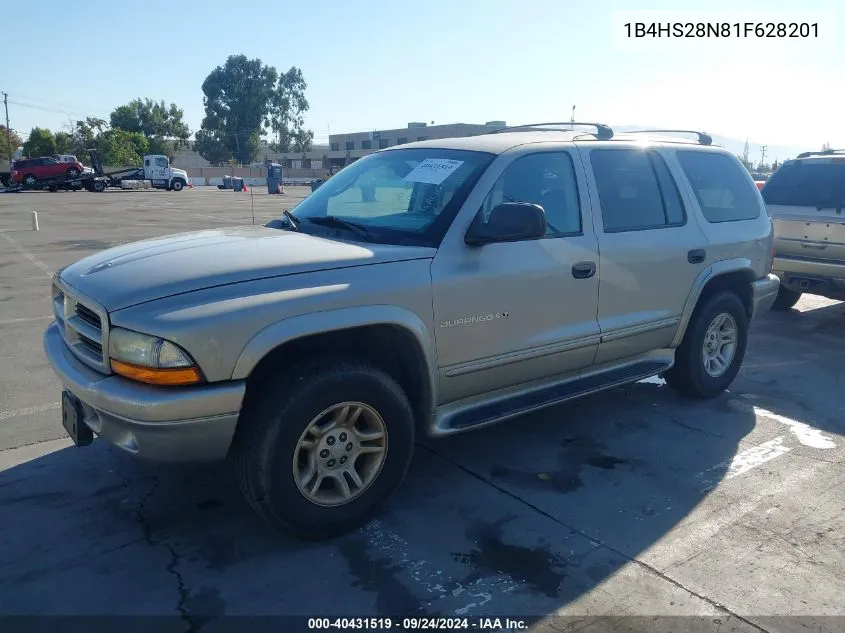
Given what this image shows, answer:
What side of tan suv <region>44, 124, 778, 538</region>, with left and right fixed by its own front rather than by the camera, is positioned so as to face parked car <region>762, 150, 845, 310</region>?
back

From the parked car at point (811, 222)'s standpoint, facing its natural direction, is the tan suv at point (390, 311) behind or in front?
behind

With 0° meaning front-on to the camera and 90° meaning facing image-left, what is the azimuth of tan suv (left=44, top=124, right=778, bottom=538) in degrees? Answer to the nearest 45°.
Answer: approximately 45°

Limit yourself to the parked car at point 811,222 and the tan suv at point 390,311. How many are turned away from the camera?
1

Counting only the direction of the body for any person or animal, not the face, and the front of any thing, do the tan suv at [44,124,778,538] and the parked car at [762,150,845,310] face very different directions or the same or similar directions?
very different directions

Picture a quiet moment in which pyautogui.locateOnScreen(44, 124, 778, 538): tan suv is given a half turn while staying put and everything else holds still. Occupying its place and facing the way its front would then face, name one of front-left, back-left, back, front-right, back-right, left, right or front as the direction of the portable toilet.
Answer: front-left

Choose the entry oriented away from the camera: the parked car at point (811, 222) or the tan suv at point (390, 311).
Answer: the parked car

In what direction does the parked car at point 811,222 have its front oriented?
away from the camera

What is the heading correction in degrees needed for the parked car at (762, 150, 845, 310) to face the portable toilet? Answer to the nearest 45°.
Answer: approximately 45° to its left
